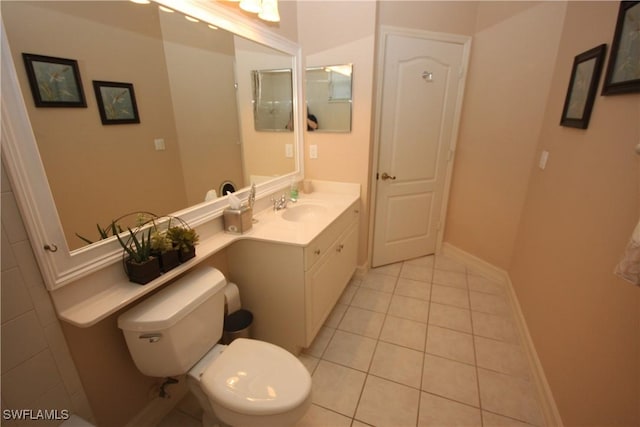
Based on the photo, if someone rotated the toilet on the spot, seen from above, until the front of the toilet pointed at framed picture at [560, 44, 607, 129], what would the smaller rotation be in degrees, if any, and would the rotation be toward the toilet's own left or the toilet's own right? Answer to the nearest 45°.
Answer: approximately 45° to the toilet's own left

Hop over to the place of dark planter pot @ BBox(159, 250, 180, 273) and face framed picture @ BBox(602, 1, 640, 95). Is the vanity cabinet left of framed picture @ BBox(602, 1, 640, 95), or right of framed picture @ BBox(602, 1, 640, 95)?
left

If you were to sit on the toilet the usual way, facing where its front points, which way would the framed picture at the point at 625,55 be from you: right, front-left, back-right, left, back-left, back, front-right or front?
front-left

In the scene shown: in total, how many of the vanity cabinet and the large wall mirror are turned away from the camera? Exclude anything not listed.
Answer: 0

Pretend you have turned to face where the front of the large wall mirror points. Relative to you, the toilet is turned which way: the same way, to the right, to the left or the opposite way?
the same way

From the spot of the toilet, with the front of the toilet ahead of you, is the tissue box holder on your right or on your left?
on your left

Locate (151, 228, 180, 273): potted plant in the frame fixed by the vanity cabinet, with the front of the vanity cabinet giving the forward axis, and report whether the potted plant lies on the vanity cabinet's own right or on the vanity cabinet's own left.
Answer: on the vanity cabinet's own right

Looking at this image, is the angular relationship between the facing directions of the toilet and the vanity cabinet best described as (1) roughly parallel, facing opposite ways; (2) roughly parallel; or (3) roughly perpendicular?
roughly parallel

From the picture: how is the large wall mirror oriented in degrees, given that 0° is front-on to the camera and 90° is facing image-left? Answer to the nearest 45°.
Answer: approximately 315°

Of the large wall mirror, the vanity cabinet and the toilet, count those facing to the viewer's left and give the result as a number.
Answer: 0

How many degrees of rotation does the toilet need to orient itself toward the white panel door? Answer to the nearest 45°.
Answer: approximately 90° to its left

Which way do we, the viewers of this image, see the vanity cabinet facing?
facing the viewer and to the right of the viewer
